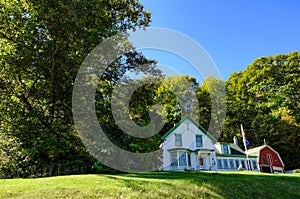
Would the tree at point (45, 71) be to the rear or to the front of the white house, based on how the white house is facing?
to the front

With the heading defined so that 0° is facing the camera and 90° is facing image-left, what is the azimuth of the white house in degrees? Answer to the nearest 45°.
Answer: approximately 0°

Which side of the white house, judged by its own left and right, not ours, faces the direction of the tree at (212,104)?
back

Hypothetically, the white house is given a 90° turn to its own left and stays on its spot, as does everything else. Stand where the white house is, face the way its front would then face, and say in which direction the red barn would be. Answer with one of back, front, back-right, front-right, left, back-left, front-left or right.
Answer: front-left
